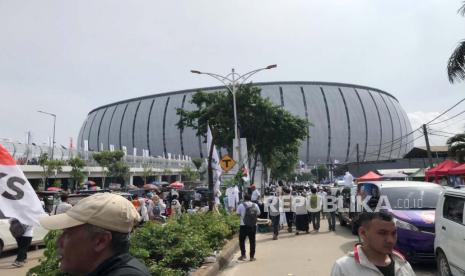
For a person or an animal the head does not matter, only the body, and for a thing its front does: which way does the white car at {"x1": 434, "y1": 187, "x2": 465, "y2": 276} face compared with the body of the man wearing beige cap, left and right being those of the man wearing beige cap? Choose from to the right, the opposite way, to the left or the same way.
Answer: to the left

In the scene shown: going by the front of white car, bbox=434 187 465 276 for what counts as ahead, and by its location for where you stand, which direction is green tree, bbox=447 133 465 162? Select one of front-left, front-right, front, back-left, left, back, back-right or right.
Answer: back-left

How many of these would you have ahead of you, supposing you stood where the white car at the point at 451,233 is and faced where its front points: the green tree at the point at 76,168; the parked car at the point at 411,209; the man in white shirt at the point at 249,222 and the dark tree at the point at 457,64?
0

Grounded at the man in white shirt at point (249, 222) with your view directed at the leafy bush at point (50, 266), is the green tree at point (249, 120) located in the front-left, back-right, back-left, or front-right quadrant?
back-right

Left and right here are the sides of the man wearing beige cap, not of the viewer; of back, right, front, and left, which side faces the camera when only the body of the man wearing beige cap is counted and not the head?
left

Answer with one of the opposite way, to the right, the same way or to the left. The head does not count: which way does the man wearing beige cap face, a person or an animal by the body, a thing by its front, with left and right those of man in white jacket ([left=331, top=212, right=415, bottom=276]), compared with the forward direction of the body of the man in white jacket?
to the right

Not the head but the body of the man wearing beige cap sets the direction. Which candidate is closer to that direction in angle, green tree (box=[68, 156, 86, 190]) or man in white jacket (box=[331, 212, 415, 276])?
the green tree

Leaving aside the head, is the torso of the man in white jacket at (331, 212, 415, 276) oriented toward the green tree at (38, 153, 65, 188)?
no

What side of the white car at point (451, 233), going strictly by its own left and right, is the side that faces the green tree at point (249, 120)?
back

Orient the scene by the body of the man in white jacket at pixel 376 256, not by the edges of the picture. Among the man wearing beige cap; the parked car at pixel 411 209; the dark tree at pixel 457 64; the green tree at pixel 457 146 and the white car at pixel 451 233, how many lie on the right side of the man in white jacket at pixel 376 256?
1

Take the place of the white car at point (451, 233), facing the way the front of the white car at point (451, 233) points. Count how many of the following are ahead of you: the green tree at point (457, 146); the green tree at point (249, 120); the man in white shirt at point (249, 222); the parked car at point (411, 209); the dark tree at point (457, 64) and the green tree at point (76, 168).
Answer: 0

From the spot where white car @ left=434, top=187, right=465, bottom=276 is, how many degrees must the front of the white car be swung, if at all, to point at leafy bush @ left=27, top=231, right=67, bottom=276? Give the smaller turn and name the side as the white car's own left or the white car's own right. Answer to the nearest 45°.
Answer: approximately 90° to the white car's own right

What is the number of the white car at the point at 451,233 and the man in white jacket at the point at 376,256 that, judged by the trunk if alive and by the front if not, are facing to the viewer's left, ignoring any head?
0
